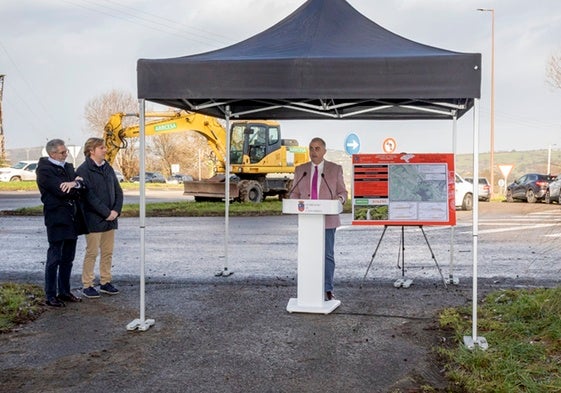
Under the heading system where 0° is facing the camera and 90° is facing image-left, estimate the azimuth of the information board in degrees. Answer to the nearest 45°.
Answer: approximately 0°

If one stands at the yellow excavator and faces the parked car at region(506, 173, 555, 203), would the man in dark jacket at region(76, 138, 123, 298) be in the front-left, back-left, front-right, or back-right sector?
back-right

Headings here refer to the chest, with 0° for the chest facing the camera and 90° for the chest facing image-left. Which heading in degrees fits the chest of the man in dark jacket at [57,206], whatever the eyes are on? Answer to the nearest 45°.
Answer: approximately 315°

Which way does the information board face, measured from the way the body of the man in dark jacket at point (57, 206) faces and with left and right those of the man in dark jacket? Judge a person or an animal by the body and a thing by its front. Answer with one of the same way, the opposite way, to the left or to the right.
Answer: to the right

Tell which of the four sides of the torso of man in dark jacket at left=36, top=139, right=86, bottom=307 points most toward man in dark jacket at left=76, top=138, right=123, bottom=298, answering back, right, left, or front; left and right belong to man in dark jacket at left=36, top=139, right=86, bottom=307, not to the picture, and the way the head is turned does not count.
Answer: left

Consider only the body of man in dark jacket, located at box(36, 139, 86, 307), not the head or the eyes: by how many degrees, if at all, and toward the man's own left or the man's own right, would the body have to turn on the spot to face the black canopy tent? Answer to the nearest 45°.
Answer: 0° — they already face it

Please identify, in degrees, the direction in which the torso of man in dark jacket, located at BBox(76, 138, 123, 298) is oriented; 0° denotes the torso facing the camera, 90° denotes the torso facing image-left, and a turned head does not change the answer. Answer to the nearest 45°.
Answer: approximately 315°

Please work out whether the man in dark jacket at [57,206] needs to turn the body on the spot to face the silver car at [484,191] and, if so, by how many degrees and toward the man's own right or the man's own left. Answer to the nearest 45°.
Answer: approximately 90° to the man's own left

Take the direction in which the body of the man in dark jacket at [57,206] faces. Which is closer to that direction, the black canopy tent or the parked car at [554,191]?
the black canopy tent

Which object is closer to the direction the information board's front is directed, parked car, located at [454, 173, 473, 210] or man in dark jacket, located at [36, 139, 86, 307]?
the man in dark jacket

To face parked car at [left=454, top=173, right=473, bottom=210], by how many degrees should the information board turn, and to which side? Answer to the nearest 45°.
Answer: approximately 180°

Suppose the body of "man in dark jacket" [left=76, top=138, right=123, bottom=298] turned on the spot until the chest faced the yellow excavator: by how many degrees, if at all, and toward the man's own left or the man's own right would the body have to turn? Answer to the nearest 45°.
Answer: approximately 135° to the man's own left

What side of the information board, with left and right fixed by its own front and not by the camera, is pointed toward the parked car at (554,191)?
back
